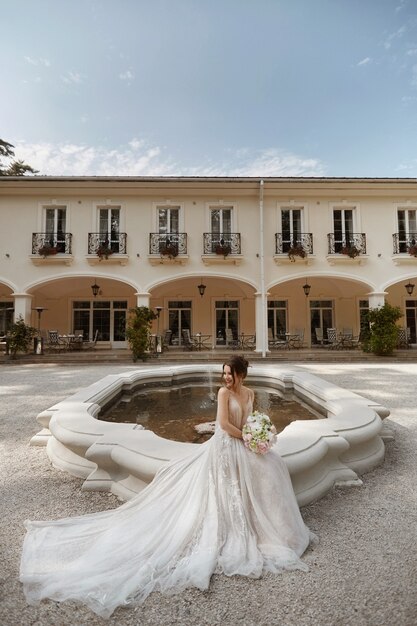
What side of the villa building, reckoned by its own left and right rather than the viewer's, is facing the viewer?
front

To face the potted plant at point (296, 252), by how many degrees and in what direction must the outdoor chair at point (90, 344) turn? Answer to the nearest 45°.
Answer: approximately 135° to its left

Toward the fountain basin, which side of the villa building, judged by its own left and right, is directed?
front

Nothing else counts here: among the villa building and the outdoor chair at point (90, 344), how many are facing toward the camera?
1

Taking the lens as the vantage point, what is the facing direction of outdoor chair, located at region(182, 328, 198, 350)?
facing the viewer and to the right of the viewer

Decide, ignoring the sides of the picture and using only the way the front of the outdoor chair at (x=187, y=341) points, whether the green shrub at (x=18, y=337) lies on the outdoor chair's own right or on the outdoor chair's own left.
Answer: on the outdoor chair's own right

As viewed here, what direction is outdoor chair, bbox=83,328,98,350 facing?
to the viewer's left

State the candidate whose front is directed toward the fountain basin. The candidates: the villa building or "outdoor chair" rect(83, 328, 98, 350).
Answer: the villa building

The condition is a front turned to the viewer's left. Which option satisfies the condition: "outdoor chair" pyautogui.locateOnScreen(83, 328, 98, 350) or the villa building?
the outdoor chair
